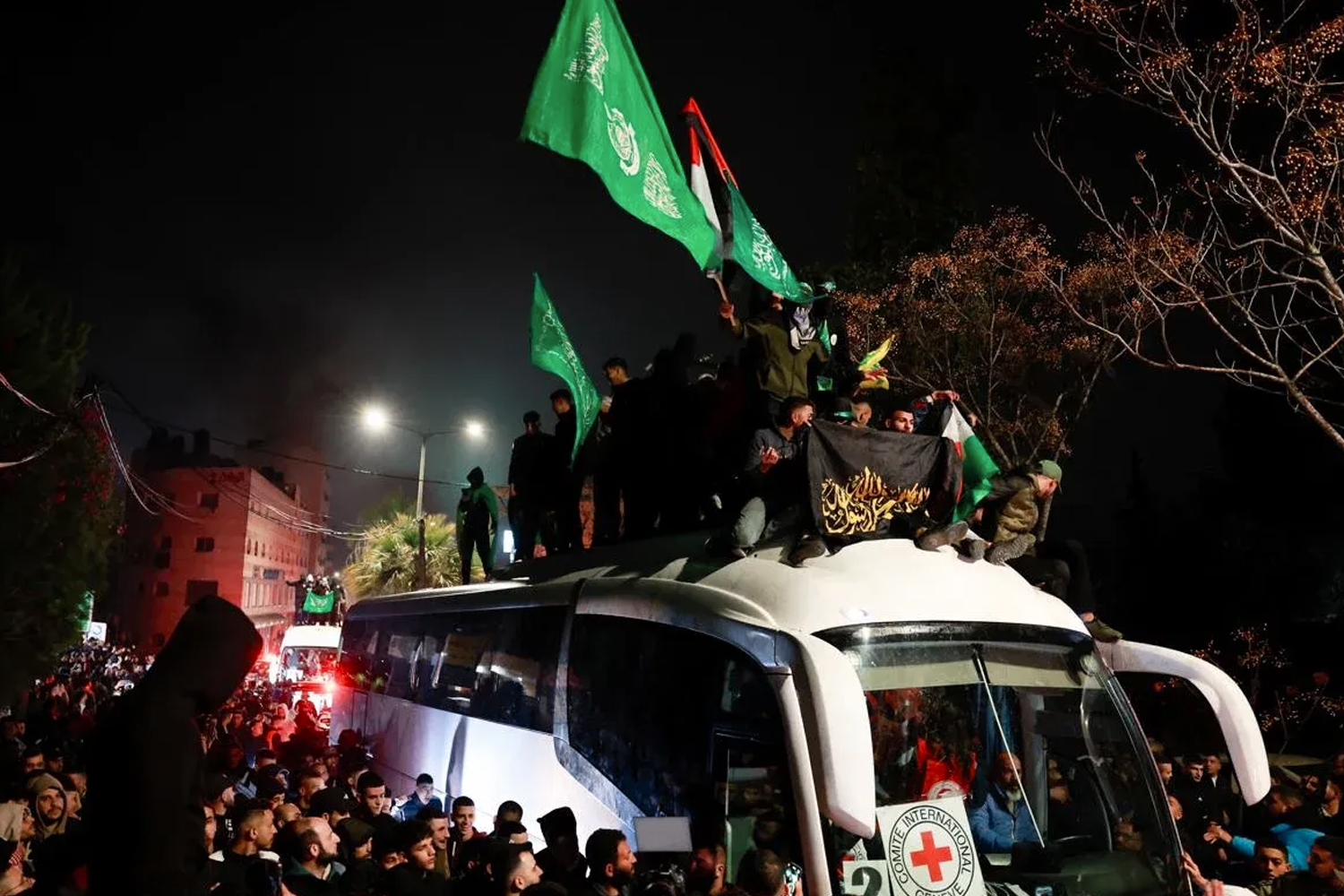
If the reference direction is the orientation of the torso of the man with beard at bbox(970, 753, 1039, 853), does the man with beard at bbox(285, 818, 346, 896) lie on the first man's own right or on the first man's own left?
on the first man's own right

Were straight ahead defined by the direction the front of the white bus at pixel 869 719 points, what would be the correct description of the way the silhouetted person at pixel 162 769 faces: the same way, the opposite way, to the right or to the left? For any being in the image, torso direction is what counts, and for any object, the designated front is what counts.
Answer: to the left

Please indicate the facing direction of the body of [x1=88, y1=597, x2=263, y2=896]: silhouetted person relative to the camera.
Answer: to the viewer's right

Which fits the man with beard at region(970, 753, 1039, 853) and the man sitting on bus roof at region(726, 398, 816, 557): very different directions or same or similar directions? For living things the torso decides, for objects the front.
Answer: same or similar directions

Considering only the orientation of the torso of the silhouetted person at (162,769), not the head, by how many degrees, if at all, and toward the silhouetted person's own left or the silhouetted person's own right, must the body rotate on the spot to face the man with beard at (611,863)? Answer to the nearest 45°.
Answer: approximately 45° to the silhouetted person's own left
